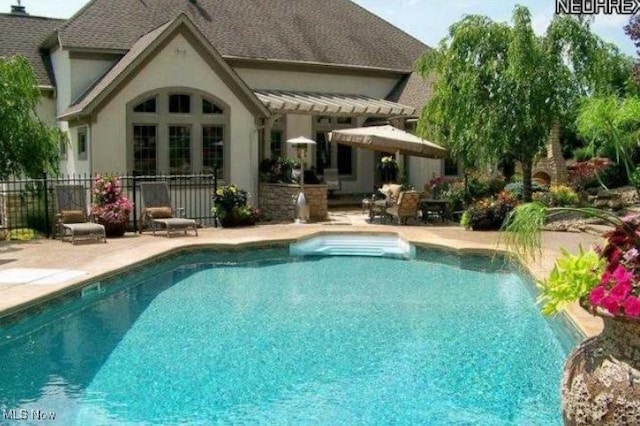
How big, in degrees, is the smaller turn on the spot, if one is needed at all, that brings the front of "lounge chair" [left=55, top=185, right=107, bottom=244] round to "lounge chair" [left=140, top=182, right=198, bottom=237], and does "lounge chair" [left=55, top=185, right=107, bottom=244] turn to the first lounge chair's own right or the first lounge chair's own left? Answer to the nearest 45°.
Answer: approximately 45° to the first lounge chair's own left

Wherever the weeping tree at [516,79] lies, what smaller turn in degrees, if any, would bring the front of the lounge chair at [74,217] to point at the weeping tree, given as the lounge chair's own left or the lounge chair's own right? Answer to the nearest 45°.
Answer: approximately 45° to the lounge chair's own left

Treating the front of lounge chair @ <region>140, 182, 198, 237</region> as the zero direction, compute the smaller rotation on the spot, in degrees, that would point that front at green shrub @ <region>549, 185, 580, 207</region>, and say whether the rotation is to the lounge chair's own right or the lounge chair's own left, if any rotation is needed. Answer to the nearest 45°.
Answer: approximately 45° to the lounge chair's own left

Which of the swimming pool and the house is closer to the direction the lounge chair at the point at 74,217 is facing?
the swimming pool

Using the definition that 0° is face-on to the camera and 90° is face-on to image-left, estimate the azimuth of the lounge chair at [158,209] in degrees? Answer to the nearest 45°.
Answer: approximately 315°

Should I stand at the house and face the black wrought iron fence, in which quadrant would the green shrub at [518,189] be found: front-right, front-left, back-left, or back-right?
back-left

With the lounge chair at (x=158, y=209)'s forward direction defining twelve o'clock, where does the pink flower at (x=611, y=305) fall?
The pink flower is roughly at 1 o'clock from the lounge chair.

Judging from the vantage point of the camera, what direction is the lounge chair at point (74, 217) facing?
facing the viewer and to the right of the viewer

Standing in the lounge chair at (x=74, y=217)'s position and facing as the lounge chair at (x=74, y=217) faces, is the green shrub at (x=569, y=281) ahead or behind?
ahead

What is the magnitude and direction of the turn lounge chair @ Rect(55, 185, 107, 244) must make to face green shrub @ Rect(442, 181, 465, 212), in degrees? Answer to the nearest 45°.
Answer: approximately 45° to its left

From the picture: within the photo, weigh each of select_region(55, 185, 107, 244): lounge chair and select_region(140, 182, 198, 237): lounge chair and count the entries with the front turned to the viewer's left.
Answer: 0

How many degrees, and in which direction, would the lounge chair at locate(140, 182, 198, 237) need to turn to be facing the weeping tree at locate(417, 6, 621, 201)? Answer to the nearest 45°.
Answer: approximately 45° to its left

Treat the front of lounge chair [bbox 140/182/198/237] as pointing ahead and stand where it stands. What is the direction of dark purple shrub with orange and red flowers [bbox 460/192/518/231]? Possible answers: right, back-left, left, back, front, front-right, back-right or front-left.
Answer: front-left
